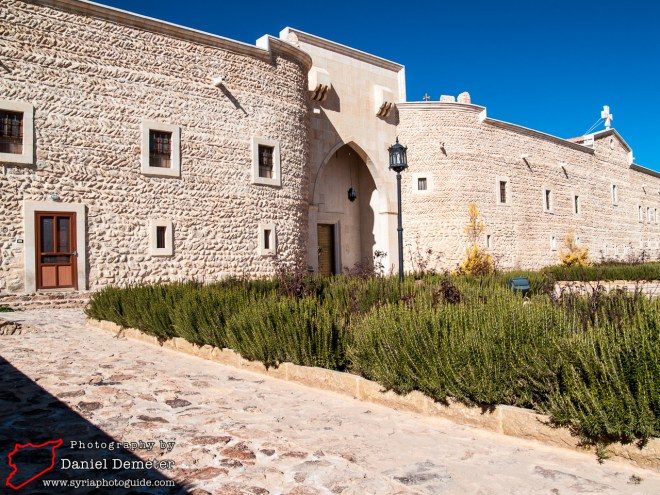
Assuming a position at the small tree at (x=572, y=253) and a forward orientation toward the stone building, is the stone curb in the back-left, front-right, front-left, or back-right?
front-left

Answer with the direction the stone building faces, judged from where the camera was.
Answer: facing the viewer and to the right of the viewer

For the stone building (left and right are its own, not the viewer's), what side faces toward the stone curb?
front

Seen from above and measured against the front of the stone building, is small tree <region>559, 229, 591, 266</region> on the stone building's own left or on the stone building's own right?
on the stone building's own left

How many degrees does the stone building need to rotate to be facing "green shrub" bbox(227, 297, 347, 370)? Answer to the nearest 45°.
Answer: approximately 45° to its right

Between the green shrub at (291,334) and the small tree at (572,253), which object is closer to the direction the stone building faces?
the green shrub

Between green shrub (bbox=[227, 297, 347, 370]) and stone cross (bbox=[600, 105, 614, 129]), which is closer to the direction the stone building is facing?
the green shrub
